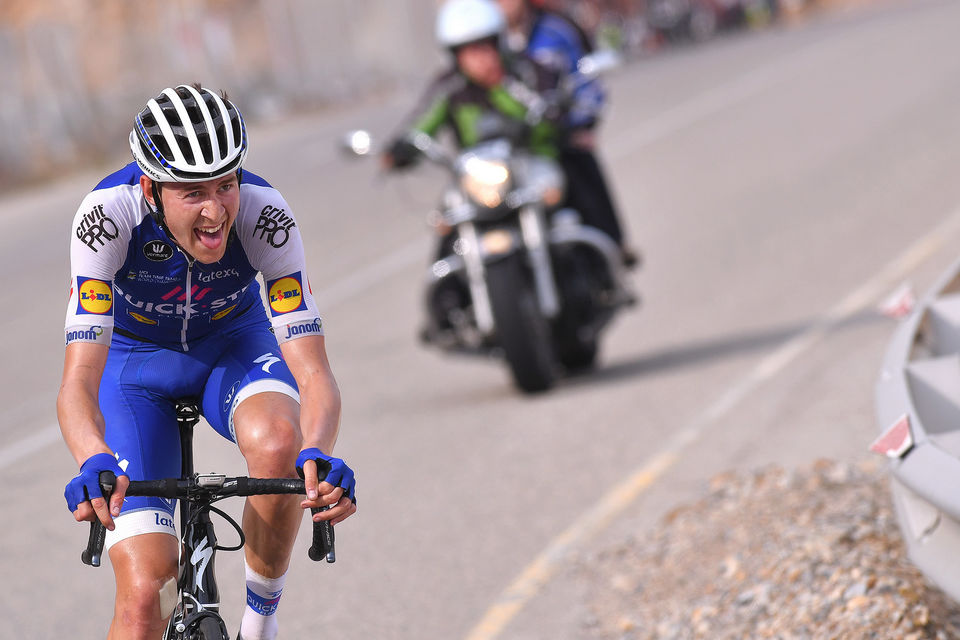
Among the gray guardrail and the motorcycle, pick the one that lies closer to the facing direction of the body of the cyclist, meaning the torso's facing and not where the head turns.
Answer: the gray guardrail

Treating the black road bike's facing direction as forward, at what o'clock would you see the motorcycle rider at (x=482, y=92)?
The motorcycle rider is roughly at 7 o'clock from the black road bike.

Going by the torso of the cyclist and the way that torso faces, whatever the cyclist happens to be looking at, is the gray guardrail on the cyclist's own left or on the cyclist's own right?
on the cyclist's own left

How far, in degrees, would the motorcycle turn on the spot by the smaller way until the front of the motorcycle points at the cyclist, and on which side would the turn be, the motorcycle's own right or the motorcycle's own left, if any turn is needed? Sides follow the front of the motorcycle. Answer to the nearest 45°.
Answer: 0° — it already faces them

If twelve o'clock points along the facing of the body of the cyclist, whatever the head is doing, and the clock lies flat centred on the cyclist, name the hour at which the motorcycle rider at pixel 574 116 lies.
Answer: The motorcycle rider is roughly at 7 o'clock from the cyclist.

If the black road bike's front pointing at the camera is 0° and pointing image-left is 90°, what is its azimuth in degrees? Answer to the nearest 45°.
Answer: approximately 0°

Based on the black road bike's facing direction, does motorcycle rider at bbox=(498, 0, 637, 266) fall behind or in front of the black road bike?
behind

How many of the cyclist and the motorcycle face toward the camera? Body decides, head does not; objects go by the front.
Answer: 2
